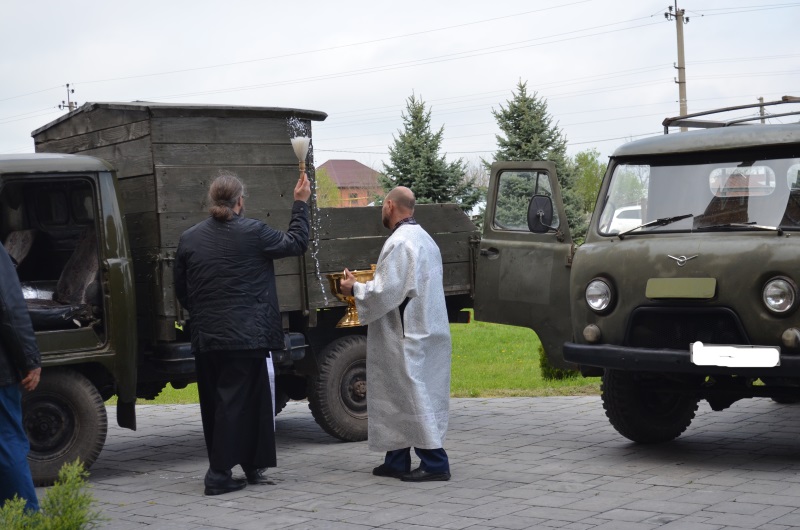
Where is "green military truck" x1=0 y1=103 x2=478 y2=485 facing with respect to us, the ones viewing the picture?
facing the viewer and to the left of the viewer

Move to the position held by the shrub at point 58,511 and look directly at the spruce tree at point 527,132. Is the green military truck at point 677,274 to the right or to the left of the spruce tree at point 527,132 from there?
right

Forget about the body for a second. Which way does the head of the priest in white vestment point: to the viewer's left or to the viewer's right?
to the viewer's left

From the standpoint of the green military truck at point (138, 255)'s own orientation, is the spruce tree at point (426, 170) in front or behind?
behind

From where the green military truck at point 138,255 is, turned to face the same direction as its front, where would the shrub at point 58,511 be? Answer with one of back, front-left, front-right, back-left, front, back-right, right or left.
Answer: front-left

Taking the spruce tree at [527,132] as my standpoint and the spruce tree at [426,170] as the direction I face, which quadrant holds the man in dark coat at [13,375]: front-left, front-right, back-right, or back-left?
front-left

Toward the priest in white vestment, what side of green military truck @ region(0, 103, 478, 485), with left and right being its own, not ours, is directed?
left

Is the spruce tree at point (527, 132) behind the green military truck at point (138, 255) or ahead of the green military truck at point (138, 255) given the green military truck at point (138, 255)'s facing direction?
behind

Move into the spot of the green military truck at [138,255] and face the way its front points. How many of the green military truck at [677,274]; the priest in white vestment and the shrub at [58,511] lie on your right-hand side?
0

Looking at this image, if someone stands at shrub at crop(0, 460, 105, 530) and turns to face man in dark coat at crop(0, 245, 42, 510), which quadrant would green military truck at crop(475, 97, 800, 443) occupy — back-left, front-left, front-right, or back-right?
front-right

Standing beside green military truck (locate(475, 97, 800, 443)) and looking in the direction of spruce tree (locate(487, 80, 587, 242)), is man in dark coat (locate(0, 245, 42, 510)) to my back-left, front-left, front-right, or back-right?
back-left
